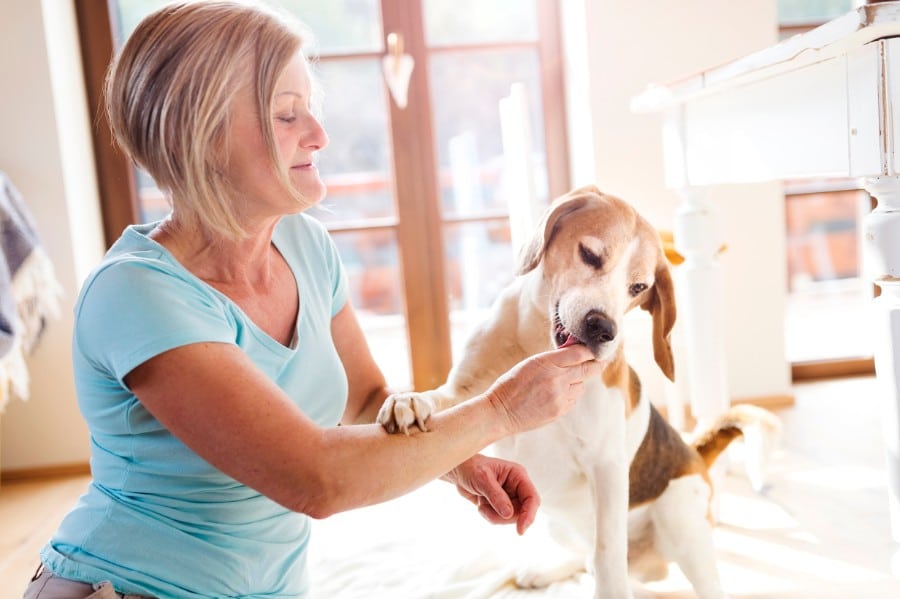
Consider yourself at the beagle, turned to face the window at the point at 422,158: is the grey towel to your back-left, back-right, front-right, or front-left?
front-left

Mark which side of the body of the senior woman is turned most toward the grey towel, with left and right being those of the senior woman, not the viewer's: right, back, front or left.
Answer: back

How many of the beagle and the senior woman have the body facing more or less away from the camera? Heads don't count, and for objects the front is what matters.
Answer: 0

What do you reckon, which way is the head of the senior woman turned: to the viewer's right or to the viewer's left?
to the viewer's right

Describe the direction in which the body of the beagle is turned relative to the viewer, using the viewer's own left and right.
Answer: facing the viewer and to the left of the viewer

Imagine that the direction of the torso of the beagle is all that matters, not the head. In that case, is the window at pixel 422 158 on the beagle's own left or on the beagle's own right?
on the beagle's own right

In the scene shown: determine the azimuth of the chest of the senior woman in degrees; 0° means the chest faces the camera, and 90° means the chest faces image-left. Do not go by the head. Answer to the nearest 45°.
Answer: approximately 315°

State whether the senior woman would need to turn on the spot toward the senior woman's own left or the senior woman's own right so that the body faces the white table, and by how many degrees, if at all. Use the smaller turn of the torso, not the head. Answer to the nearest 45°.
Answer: approximately 45° to the senior woman's own left
